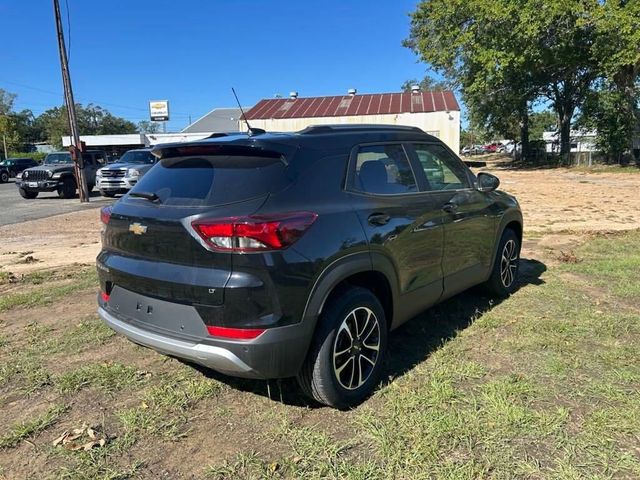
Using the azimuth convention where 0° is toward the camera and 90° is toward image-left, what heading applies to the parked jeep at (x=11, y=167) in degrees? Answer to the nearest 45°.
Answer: approximately 45°

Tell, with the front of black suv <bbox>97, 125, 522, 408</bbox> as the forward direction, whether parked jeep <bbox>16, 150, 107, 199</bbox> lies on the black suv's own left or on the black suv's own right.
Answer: on the black suv's own left

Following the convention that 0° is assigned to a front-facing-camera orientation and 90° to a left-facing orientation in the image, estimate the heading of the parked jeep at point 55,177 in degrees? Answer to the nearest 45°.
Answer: approximately 45°

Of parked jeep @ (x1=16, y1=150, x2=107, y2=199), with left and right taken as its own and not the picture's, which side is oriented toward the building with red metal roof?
back

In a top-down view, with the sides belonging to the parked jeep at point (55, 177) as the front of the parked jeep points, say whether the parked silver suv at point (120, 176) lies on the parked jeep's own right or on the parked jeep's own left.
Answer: on the parked jeep's own left

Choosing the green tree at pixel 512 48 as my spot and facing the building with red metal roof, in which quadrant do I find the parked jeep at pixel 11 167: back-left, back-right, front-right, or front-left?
front-left

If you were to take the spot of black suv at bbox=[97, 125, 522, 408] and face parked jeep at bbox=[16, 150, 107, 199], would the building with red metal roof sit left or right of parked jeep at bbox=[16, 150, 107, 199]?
right

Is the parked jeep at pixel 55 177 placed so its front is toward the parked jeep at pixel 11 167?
no

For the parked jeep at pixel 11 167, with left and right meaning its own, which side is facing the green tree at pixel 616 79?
left

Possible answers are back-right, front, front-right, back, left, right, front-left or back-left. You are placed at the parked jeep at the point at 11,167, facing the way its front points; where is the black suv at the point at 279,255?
front-left

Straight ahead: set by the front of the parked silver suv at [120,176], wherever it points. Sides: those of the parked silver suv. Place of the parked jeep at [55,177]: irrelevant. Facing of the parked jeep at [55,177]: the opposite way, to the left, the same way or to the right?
the same way

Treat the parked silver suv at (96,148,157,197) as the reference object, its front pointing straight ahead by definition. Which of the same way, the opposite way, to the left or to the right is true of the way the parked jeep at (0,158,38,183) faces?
the same way

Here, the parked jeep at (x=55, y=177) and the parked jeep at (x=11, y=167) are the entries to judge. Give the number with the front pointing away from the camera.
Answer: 0

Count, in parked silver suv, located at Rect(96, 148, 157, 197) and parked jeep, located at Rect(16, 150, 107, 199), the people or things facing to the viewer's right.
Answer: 0

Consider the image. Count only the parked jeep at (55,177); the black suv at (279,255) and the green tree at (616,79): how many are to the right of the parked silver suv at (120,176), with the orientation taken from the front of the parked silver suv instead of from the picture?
1

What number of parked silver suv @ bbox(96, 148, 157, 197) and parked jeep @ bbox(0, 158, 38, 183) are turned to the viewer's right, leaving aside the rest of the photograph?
0

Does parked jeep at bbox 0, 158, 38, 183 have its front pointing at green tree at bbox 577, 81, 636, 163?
no

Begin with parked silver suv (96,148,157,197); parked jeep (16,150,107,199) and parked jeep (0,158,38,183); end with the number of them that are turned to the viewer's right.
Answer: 0
